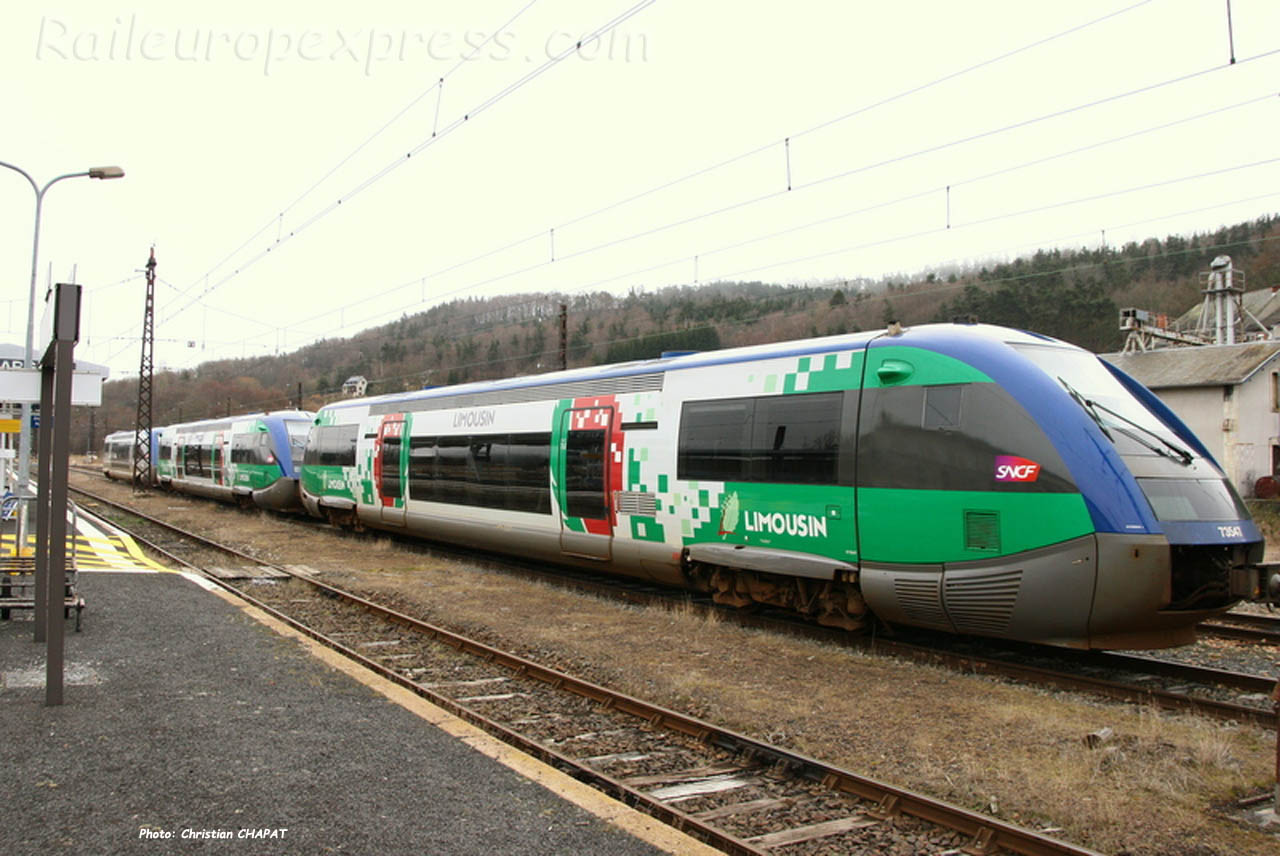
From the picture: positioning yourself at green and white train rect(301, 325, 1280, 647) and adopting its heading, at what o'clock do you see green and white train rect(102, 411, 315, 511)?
green and white train rect(102, 411, 315, 511) is roughly at 6 o'clock from green and white train rect(301, 325, 1280, 647).

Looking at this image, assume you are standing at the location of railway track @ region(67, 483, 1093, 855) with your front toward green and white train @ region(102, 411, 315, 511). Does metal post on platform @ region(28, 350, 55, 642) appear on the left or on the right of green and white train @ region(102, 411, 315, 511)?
left

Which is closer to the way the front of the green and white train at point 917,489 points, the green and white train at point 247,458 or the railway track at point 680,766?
the railway track

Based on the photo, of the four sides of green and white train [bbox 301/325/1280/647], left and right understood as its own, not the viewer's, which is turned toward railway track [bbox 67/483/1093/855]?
right

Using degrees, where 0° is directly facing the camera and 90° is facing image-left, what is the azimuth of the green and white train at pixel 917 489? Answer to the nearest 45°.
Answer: approximately 315°

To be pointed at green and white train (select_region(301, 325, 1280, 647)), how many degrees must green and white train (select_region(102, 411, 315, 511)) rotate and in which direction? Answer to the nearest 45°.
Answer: approximately 45° to its right
